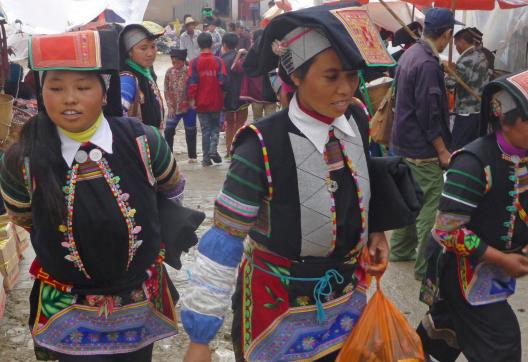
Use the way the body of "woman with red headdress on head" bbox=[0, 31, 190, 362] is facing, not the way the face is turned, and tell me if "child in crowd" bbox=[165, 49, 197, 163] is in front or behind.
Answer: behind

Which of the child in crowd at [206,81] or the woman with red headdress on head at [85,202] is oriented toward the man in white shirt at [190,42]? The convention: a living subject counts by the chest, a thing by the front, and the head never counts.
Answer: the child in crowd

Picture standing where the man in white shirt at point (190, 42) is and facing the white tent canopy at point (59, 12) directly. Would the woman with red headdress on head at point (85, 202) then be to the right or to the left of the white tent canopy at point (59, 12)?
left

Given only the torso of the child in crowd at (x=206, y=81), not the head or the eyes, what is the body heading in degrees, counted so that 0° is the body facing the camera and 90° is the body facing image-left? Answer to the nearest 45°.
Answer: approximately 180°

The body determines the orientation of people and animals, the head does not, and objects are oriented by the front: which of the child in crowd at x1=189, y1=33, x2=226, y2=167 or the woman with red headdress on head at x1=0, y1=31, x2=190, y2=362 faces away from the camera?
the child in crowd

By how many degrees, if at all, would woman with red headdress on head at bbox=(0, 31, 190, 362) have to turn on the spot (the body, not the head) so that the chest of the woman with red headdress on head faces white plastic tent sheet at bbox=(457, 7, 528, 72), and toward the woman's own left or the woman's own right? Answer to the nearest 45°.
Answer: approximately 135° to the woman's own left
